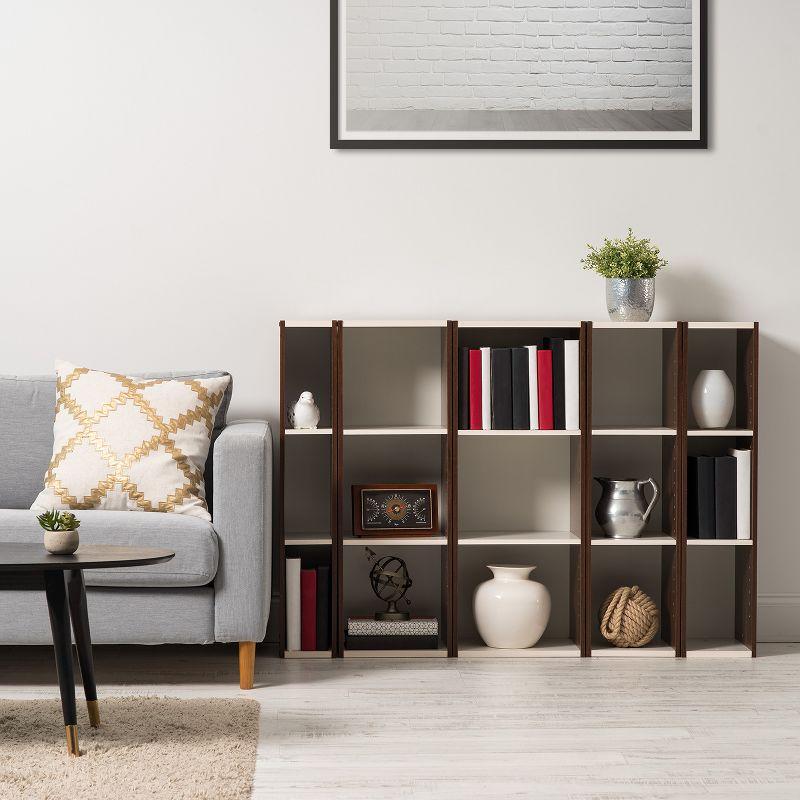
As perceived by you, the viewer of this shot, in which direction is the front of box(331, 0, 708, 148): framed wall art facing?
facing the viewer

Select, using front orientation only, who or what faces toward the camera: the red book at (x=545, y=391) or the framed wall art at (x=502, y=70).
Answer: the framed wall art

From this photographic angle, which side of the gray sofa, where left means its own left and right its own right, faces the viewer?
front

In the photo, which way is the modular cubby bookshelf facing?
toward the camera

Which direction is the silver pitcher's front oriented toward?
to the viewer's left

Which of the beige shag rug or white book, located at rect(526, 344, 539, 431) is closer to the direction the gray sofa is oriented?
the beige shag rug
